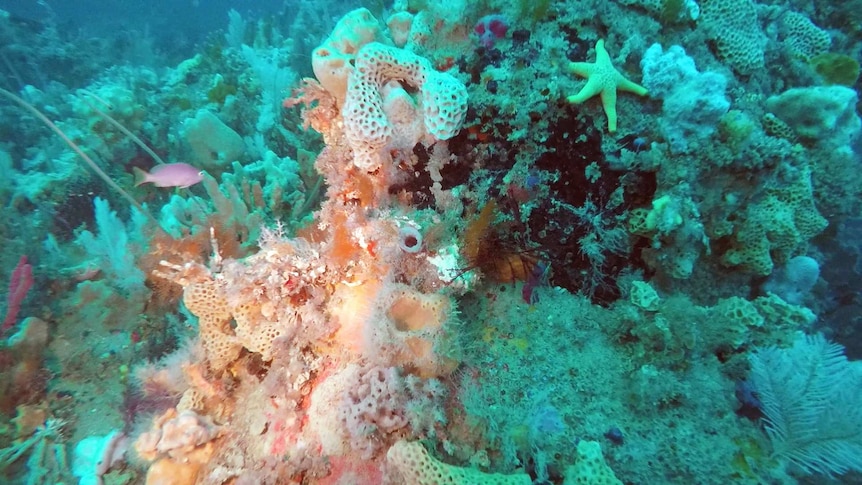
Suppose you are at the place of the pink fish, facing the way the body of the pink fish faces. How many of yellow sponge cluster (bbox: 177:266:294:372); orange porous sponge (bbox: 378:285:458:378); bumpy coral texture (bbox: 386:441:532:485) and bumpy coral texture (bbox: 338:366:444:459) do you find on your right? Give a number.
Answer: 4

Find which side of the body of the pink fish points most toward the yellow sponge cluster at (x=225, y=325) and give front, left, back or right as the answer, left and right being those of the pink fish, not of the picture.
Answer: right

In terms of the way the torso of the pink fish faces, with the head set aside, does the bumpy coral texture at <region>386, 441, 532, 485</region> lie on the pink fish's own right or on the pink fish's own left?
on the pink fish's own right

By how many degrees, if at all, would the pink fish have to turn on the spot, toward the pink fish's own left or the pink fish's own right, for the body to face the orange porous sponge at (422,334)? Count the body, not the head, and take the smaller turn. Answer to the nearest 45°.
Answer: approximately 90° to the pink fish's own right

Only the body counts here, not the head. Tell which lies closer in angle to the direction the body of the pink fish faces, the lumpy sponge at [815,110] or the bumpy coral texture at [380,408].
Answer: the lumpy sponge

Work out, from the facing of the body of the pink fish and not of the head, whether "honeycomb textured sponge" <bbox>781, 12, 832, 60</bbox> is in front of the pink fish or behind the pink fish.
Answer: in front

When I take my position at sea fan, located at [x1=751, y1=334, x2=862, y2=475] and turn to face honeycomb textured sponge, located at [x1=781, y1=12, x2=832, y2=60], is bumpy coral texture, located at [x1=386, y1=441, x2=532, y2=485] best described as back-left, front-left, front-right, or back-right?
back-left

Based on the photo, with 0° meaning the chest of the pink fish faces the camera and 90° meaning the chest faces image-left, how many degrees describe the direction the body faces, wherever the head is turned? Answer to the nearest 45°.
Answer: approximately 270°

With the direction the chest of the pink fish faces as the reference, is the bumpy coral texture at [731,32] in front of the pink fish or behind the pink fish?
in front

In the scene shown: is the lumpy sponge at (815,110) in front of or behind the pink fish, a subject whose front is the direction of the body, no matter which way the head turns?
in front

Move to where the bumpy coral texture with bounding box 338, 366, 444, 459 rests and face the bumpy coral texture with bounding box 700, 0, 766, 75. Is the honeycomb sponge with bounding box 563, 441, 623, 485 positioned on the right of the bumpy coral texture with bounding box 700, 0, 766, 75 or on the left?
right
